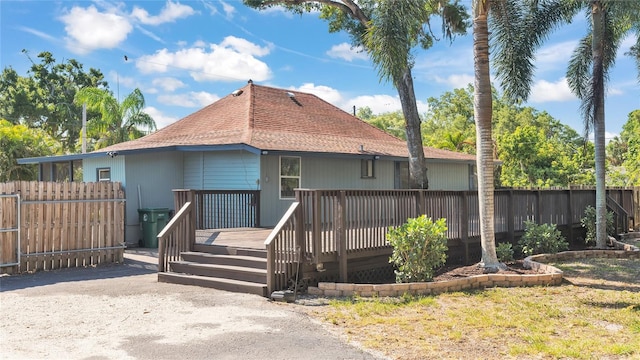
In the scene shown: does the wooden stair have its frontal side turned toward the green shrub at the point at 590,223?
no

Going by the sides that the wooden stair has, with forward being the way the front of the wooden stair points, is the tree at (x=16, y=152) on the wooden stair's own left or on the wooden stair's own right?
on the wooden stair's own right

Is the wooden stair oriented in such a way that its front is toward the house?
no

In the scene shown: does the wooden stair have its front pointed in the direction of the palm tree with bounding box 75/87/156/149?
no

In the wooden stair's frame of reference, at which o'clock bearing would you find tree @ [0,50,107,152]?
The tree is roughly at 4 o'clock from the wooden stair.

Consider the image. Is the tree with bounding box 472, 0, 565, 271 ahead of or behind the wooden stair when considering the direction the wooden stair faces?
behind

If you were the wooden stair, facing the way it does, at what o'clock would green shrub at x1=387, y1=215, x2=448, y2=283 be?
The green shrub is roughly at 8 o'clock from the wooden stair.

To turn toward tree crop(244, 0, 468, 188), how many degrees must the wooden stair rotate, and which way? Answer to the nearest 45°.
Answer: approximately 180°

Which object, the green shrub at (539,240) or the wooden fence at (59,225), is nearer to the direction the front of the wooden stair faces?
the wooden fence

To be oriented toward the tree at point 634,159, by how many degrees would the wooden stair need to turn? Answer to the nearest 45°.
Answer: approximately 180°

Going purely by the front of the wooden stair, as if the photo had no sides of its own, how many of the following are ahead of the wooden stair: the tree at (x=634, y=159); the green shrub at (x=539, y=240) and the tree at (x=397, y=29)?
0

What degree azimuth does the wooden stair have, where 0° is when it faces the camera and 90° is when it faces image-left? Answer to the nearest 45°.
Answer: approximately 45°

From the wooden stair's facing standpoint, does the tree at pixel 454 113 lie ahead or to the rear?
to the rear
